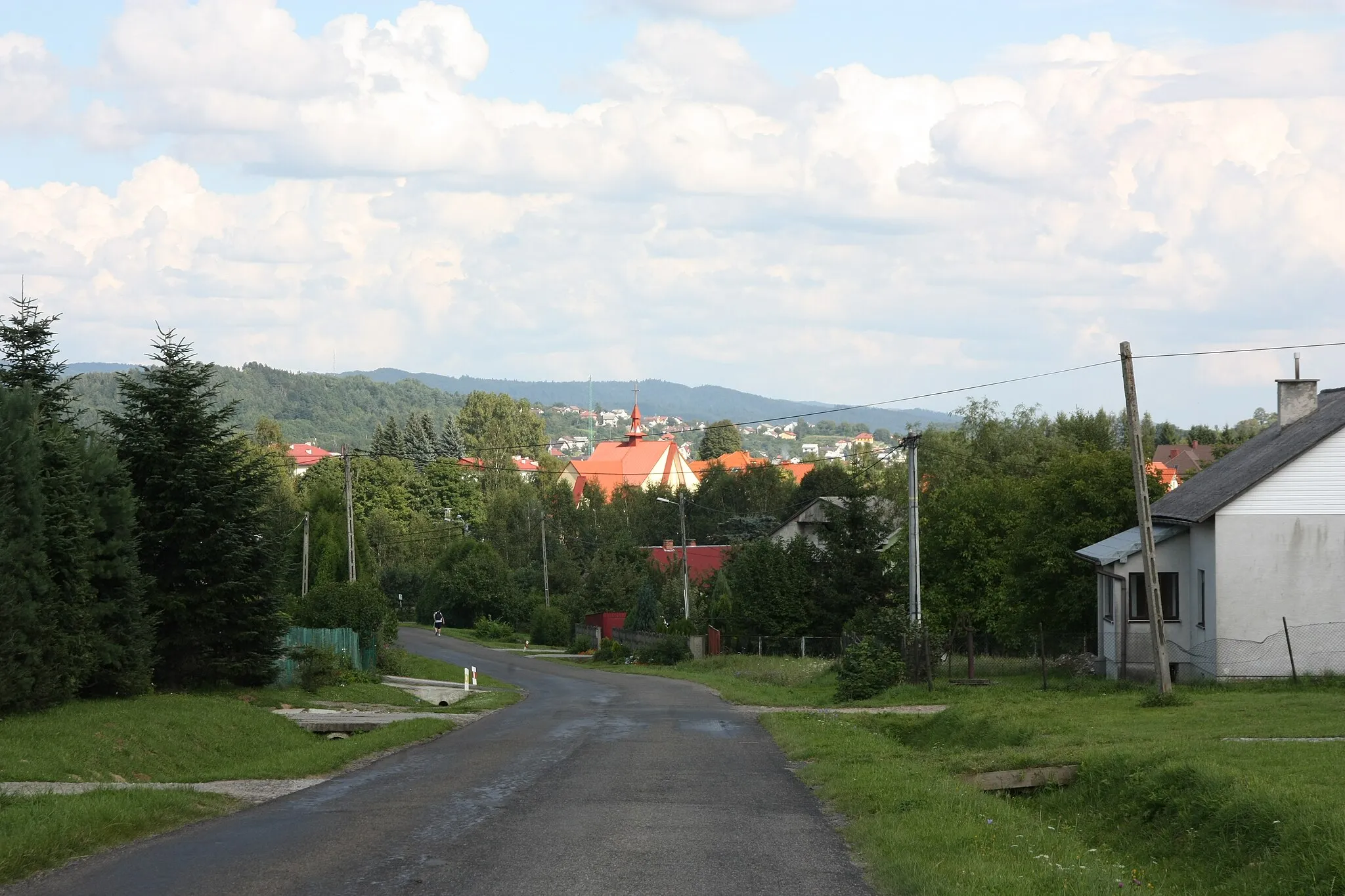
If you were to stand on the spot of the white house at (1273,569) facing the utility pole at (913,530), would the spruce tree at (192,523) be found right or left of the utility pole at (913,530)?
left

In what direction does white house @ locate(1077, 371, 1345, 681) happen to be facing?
to the viewer's left

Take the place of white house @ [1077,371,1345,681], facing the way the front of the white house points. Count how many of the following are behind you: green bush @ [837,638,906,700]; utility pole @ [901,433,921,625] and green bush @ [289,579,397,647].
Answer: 0

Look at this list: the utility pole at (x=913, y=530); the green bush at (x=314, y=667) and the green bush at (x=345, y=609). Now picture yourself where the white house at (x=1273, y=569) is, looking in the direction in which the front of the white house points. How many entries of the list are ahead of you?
3

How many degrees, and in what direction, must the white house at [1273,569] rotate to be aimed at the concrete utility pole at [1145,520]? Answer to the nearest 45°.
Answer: approximately 90° to its left

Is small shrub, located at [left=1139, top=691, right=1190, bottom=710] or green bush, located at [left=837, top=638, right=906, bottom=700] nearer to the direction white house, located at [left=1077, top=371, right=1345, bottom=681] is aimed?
the green bush

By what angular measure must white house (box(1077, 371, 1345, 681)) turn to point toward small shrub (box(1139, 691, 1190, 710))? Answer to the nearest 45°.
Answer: approximately 90° to its left

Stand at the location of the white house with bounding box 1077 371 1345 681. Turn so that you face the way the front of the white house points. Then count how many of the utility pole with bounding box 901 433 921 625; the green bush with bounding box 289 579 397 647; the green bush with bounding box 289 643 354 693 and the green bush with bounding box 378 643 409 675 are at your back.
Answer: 0

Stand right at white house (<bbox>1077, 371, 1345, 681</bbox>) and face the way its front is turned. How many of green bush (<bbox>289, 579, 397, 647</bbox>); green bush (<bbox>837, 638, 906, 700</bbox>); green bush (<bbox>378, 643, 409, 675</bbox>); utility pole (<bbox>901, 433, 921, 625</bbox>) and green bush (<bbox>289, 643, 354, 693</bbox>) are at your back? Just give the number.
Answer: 0

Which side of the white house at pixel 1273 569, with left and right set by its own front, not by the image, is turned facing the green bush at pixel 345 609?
front

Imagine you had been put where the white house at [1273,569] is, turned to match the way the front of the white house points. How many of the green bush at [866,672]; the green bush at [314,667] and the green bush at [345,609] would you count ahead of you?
3

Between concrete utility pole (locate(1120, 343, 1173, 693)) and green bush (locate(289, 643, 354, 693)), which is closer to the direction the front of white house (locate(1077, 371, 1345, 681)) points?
the green bush

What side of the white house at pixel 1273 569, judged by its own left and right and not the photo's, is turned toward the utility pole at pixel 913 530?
front

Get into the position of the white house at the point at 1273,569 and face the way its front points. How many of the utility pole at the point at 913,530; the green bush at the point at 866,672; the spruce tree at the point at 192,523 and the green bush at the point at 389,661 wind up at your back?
0
